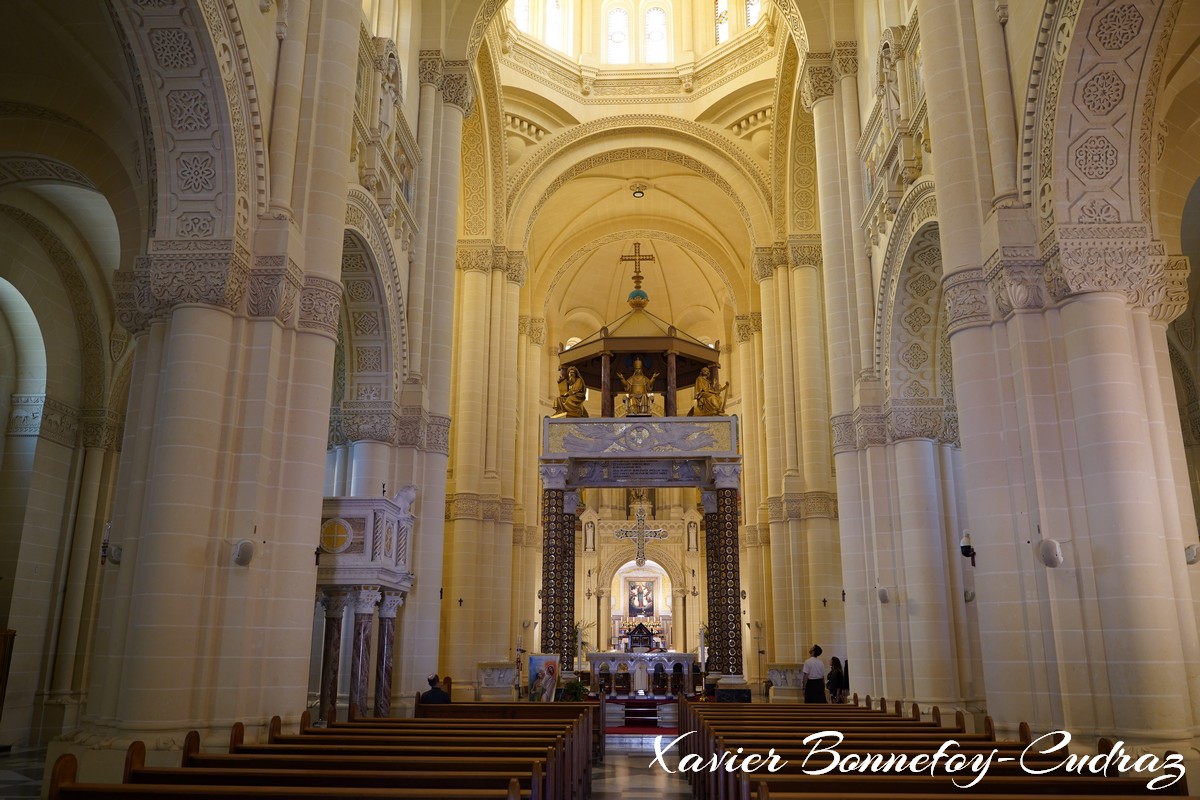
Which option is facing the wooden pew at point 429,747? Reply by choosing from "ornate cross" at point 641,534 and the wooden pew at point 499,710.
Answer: the ornate cross

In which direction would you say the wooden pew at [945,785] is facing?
away from the camera

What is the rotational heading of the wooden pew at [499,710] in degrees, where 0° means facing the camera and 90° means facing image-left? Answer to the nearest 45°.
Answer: approximately 180°

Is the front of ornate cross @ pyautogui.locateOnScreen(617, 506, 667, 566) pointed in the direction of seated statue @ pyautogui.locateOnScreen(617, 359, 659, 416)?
yes

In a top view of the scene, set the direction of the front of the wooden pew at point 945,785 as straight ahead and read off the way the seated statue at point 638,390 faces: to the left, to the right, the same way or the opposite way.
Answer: the opposite way

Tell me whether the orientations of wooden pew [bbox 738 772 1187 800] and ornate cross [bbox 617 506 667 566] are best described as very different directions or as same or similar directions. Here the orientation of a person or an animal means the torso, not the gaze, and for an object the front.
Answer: very different directions

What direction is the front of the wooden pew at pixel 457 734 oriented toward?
away from the camera

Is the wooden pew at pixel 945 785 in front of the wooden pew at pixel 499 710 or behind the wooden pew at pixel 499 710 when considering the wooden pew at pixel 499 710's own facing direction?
behind

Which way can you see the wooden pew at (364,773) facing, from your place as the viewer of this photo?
facing away from the viewer

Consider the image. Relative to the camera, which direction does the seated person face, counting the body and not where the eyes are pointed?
away from the camera
